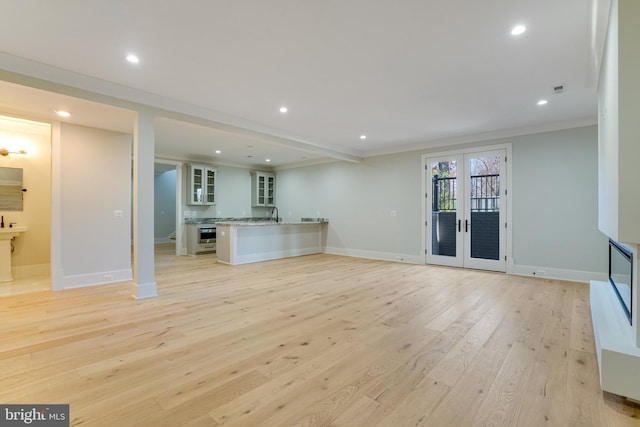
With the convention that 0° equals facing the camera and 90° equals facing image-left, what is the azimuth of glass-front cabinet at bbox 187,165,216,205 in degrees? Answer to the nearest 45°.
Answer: approximately 315°

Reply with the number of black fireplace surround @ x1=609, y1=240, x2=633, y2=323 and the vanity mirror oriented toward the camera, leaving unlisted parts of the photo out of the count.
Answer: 1

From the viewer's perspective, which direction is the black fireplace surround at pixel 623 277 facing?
to the viewer's left
